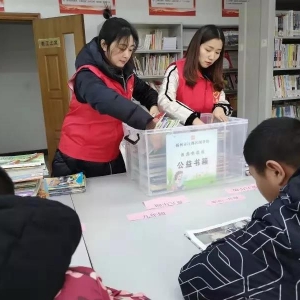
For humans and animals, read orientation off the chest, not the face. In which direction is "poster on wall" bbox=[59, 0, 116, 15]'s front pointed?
toward the camera

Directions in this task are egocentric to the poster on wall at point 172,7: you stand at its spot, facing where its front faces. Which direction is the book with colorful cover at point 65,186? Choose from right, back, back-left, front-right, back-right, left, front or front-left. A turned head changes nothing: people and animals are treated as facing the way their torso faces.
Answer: front

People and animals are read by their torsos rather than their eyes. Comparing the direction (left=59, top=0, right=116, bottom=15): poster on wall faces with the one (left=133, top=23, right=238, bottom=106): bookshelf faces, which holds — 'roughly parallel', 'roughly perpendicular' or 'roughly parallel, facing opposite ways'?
roughly parallel

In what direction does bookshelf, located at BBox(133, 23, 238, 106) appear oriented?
toward the camera

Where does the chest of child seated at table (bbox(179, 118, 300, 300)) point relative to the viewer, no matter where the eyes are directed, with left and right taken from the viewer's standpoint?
facing away from the viewer and to the left of the viewer

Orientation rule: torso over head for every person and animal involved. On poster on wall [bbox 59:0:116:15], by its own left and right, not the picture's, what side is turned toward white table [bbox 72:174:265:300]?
front

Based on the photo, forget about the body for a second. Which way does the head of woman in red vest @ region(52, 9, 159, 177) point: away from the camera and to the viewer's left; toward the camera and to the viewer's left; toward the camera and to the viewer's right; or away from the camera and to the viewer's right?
toward the camera and to the viewer's right

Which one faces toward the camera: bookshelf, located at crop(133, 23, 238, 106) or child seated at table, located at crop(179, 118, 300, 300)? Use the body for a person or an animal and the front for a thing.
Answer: the bookshelf

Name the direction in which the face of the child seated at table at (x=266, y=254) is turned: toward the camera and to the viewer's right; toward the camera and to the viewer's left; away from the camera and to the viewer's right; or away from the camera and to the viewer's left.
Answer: away from the camera and to the viewer's left

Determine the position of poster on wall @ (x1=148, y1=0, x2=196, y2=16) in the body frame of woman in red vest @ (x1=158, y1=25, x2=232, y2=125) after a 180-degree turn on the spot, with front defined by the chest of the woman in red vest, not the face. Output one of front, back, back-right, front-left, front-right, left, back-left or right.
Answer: front-right

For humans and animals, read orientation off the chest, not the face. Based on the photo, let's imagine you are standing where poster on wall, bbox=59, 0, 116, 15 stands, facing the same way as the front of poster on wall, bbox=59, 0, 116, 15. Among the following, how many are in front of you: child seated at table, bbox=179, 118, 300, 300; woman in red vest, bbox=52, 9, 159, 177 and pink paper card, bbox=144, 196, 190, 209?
3
